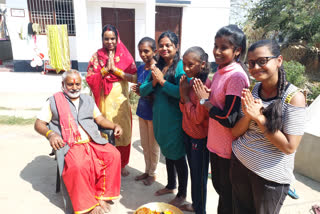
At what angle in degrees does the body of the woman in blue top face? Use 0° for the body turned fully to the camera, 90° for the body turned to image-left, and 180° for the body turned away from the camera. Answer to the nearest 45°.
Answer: approximately 45°

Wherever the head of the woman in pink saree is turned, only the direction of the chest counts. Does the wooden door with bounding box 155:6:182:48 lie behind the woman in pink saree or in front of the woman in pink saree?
behind

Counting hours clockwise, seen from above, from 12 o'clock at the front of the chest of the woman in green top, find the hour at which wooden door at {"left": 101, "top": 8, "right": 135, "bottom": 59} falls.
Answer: The wooden door is roughly at 4 o'clock from the woman in green top.

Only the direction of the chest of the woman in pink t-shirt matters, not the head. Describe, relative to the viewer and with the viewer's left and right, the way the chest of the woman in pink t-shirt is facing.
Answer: facing to the left of the viewer

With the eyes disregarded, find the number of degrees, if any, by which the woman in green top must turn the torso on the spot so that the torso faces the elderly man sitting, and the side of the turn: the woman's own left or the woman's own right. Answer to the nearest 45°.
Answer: approximately 45° to the woman's own right

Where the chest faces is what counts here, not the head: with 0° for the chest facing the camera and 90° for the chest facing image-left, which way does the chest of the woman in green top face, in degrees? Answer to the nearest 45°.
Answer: approximately 45°

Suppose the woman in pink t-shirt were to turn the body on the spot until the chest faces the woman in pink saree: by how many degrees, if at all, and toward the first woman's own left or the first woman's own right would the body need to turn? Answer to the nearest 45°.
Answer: approximately 45° to the first woman's own right
